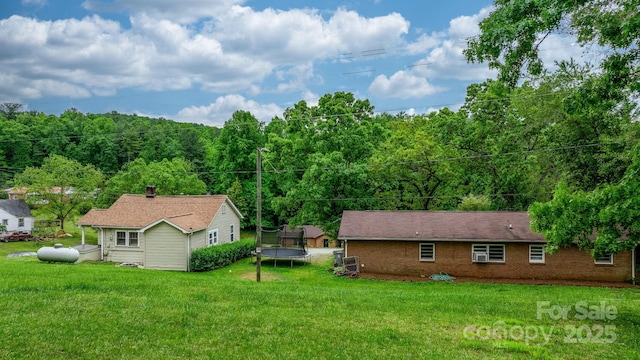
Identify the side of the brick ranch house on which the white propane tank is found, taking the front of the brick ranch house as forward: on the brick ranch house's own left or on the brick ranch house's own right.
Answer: on the brick ranch house's own left

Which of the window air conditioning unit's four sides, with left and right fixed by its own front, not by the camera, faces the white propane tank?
right

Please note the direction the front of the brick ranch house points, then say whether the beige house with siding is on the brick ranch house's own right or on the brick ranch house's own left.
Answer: on the brick ranch house's own left

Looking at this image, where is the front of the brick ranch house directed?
away from the camera

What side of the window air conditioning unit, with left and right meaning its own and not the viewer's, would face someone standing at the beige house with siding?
right

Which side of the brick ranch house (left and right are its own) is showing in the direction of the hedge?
left

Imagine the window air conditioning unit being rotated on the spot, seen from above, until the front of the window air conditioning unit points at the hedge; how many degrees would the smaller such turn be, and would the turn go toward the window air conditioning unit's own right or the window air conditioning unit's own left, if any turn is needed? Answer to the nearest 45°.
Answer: approximately 90° to the window air conditioning unit's own right
